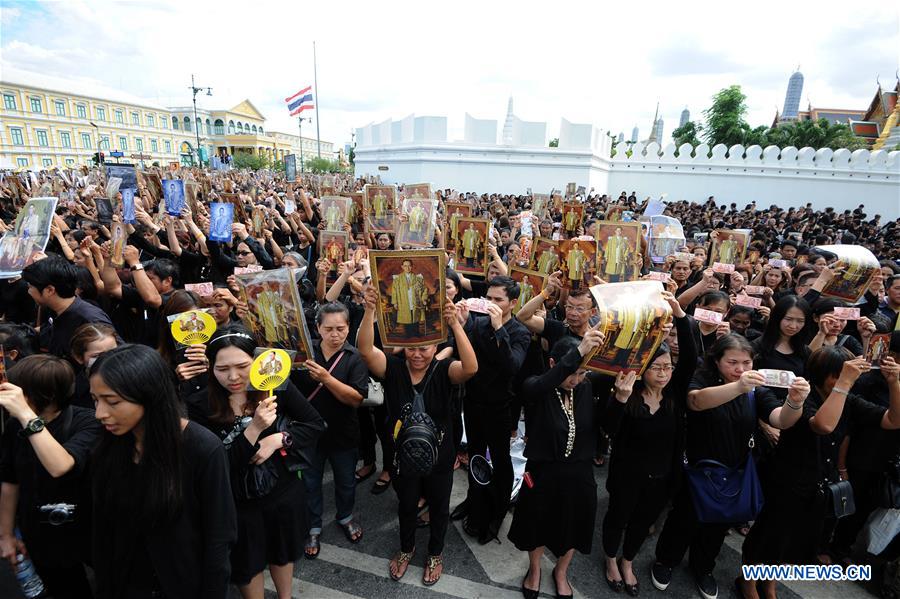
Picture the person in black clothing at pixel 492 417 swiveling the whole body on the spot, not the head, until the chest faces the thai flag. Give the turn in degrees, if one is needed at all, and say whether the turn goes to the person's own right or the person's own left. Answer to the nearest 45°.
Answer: approximately 90° to the person's own right

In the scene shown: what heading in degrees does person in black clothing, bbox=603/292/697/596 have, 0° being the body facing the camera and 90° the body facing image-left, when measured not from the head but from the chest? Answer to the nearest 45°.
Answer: approximately 0°

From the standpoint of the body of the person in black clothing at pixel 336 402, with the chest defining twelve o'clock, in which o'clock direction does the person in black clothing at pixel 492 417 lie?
the person in black clothing at pixel 492 417 is roughly at 9 o'clock from the person in black clothing at pixel 336 402.

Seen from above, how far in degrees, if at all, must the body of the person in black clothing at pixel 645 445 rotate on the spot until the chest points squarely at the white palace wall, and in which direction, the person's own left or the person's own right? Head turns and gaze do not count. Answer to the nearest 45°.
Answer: approximately 180°

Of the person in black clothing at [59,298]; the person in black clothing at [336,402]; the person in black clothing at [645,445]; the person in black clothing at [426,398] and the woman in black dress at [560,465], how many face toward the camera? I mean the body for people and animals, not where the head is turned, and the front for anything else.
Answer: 4

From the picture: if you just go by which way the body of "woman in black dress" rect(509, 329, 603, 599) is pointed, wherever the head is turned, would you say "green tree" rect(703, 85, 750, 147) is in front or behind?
behind
